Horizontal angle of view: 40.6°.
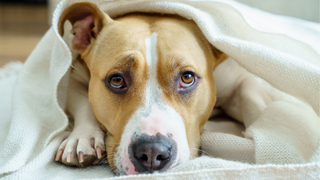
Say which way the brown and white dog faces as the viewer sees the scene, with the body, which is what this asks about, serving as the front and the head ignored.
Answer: toward the camera
